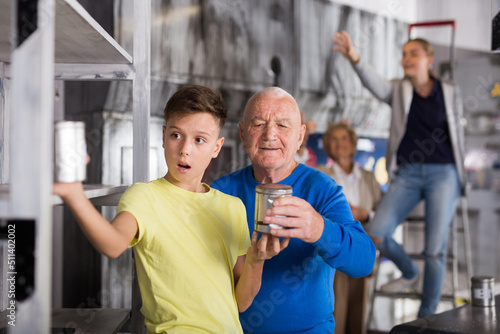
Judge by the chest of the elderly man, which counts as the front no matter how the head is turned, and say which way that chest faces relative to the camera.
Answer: toward the camera

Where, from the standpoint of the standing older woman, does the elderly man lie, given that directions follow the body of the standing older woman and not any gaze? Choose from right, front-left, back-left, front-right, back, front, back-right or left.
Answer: front

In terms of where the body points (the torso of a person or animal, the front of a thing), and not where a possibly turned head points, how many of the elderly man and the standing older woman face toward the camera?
2

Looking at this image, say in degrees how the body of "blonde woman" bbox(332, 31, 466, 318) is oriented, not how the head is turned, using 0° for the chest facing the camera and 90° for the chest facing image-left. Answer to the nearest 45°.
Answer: approximately 45°

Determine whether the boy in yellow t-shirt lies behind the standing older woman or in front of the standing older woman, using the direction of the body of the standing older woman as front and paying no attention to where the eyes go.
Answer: in front

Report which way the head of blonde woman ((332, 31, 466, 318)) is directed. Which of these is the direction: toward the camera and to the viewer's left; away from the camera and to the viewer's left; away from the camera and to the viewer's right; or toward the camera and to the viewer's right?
toward the camera and to the viewer's left

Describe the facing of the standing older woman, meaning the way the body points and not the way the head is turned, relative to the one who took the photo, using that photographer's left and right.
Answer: facing the viewer

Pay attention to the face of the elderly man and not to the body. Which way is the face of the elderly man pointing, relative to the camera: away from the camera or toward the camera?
toward the camera

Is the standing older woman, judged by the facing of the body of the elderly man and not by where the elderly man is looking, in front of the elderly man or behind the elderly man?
behind

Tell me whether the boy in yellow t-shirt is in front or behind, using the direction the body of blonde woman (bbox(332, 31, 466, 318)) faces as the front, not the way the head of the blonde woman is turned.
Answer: in front
